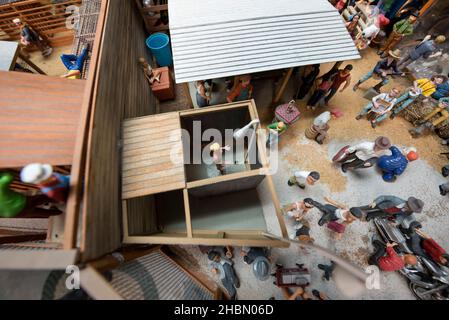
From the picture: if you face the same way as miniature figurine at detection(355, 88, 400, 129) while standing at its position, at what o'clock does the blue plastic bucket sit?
The blue plastic bucket is roughly at 2 o'clock from the miniature figurine.

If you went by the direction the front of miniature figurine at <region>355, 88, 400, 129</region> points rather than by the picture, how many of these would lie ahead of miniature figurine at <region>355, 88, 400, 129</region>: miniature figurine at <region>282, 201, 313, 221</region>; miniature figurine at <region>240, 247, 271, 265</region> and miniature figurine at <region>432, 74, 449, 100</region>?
2

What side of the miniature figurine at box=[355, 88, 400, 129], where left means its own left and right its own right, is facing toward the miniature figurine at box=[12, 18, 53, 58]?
right

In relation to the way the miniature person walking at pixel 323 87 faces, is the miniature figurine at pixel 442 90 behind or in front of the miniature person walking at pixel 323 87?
behind

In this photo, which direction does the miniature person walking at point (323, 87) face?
to the viewer's left

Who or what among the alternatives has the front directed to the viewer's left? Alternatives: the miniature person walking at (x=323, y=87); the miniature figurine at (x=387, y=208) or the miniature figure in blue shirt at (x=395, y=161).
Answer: the miniature person walking

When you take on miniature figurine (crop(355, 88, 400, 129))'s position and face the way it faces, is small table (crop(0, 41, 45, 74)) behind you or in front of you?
in front

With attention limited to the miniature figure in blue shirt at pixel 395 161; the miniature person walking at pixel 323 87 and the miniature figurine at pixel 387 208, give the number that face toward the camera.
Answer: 1

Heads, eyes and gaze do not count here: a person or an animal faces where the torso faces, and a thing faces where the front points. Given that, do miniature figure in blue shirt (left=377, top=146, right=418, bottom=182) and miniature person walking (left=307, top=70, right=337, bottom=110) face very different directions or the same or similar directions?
very different directions
